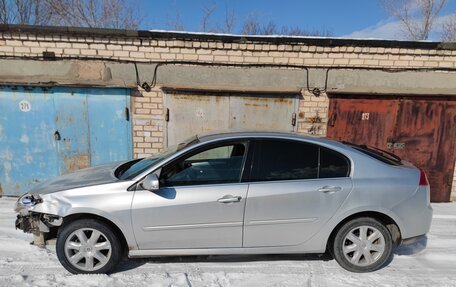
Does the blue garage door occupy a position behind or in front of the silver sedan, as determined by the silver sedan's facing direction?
in front

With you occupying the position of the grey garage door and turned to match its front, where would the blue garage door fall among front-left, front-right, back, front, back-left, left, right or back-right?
right

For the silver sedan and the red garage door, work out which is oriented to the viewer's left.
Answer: the silver sedan

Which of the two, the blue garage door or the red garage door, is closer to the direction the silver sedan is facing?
the blue garage door

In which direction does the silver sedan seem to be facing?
to the viewer's left

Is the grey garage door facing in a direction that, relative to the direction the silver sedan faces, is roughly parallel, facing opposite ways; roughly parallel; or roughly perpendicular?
roughly perpendicular

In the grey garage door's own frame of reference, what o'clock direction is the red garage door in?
The red garage door is roughly at 9 o'clock from the grey garage door.

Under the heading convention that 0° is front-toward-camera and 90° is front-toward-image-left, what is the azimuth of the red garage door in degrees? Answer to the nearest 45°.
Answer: approximately 0°

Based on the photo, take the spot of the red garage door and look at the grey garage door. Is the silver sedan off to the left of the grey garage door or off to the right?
left

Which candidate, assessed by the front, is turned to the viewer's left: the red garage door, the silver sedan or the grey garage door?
the silver sedan

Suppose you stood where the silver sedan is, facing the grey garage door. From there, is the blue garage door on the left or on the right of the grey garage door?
left

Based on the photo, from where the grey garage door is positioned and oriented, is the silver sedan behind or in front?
in front
